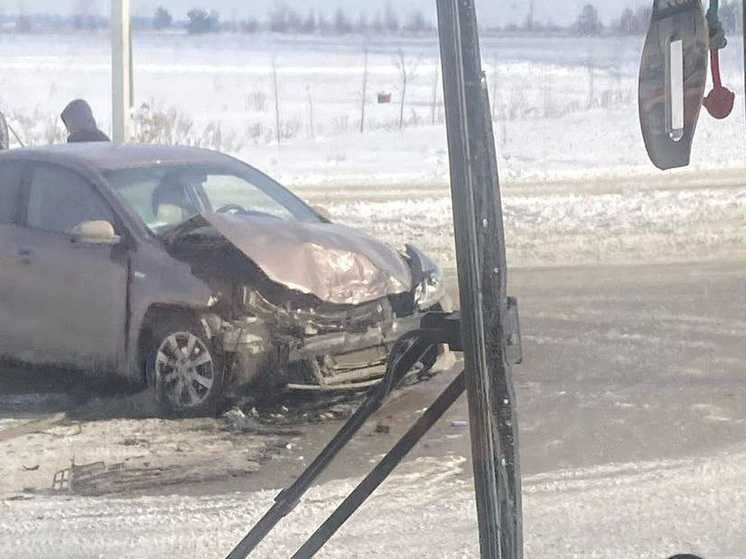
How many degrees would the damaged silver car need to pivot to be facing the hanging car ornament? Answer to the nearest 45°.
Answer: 0° — it already faces it

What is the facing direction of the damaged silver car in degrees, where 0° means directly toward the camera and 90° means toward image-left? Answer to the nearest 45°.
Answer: approximately 315°
